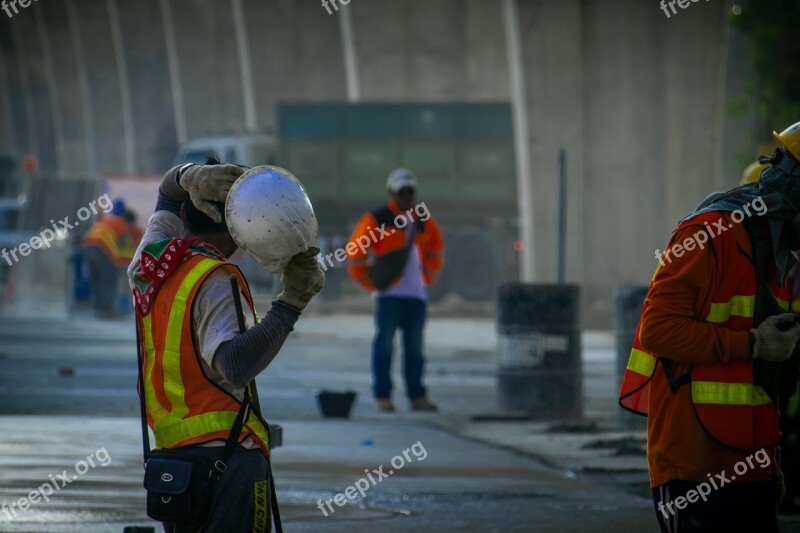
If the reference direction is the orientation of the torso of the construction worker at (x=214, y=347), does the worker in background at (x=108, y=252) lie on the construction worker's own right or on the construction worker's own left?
on the construction worker's own left

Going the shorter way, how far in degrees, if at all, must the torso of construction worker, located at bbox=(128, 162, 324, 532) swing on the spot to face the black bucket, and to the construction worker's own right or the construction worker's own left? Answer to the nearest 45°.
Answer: approximately 45° to the construction worker's own left

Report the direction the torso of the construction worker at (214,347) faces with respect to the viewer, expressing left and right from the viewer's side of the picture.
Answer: facing away from the viewer and to the right of the viewer

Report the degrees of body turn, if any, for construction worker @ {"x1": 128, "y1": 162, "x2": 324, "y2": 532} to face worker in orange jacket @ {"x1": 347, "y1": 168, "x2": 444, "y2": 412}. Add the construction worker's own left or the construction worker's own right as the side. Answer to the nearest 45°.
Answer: approximately 45° to the construction worker's own left

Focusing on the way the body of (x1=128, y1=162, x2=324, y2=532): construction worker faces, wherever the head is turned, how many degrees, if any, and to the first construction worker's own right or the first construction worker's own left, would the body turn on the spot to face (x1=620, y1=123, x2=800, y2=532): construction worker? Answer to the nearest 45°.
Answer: approximately 45° to the first construction worker's own right
